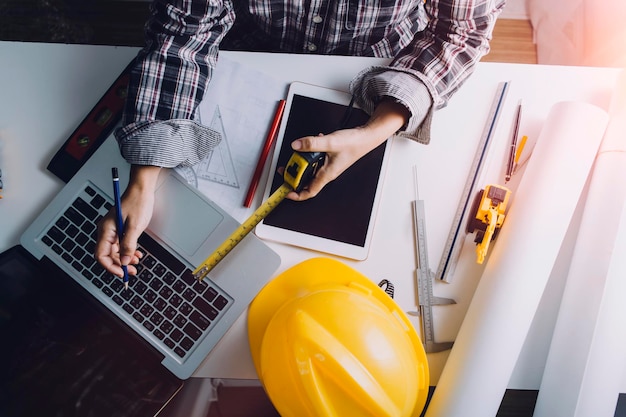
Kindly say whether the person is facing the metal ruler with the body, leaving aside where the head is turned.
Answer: no

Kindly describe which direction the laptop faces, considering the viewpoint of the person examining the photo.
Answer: facing away from the viewer and to the right of the viewer

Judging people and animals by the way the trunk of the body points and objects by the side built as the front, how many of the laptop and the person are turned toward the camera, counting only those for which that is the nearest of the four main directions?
1

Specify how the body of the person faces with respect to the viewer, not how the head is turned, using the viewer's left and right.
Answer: facing the viewer

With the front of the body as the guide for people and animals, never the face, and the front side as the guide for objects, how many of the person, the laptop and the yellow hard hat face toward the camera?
1

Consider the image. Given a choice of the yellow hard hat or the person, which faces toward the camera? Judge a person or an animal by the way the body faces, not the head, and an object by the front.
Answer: the person
